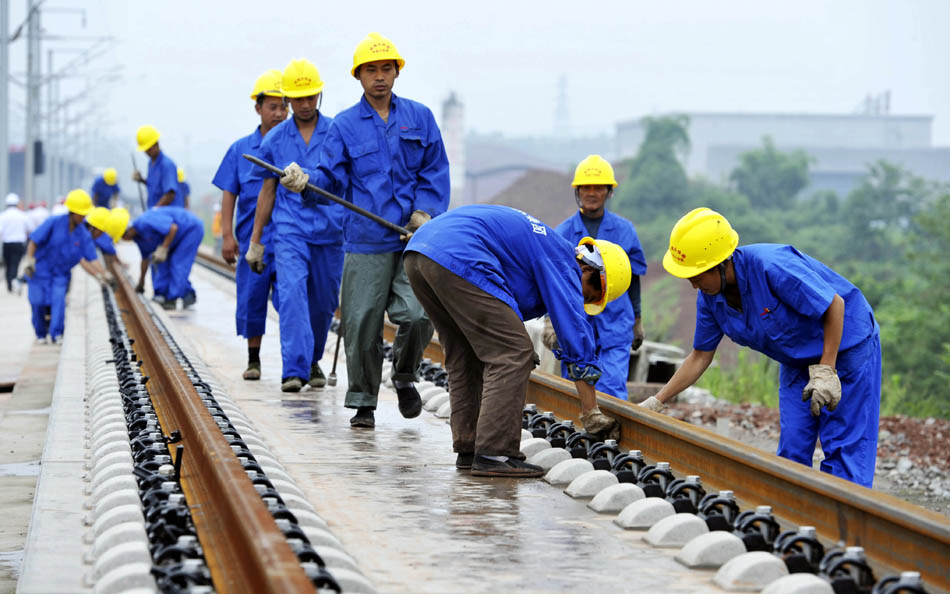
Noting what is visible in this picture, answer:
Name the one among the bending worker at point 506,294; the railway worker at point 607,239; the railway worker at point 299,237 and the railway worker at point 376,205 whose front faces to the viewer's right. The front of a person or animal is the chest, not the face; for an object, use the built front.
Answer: the bending worker

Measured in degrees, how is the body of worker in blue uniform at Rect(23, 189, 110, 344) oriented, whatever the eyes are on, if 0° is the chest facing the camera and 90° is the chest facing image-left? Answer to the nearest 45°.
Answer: approximately 315°

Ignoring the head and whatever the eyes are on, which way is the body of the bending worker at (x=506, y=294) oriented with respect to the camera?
to the viewer's right

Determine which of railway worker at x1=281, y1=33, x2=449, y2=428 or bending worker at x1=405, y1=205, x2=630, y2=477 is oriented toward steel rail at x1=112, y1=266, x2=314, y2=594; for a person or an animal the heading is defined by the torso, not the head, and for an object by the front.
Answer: the railway worker
